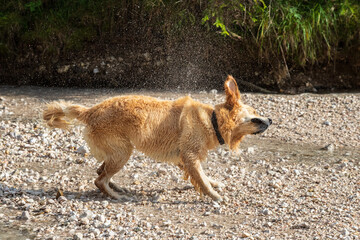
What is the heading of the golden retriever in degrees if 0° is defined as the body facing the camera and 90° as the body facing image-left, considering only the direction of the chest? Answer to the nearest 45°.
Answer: approximately 270°

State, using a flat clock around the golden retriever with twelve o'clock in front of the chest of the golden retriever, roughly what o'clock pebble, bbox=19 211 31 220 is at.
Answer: The pebble is roughly at 5 o'clock from the golden retriever.

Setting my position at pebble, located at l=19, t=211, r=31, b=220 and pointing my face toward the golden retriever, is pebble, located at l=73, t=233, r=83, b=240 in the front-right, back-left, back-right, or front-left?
front-right

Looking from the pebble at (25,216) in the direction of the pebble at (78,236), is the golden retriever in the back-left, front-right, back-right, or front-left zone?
front-left

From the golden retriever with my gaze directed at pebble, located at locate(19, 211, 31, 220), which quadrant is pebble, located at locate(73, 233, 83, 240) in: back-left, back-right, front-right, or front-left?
front-left

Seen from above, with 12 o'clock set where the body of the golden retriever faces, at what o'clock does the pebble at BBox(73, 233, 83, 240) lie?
The pebble is roughly at 4 o'clock from the golden retriever.
